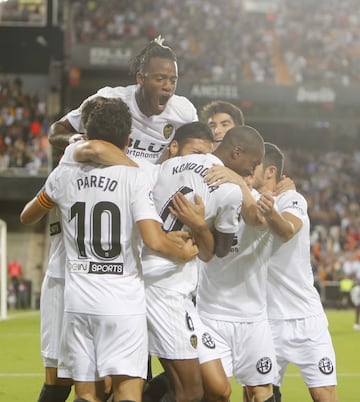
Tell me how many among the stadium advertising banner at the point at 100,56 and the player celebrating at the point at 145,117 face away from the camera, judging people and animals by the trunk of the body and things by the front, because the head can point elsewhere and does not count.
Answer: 0

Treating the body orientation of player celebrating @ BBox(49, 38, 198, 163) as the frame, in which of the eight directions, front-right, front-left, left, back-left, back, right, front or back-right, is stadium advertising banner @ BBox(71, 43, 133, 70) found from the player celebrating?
back-left

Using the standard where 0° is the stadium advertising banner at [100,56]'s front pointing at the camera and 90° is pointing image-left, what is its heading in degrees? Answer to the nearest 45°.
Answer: approximately 0°

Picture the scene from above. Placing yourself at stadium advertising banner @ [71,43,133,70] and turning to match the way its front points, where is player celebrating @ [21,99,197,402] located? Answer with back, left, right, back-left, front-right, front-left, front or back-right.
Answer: front

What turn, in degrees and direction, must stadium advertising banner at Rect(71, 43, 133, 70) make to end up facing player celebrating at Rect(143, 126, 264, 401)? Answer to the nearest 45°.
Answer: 0° — it already faces them

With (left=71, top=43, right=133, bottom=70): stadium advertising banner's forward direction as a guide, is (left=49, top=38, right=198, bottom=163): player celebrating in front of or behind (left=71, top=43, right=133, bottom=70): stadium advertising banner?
in front

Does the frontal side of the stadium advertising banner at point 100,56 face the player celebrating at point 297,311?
yes

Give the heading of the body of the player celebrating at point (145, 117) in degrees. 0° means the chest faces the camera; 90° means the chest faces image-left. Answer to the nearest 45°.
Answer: approximately 315°

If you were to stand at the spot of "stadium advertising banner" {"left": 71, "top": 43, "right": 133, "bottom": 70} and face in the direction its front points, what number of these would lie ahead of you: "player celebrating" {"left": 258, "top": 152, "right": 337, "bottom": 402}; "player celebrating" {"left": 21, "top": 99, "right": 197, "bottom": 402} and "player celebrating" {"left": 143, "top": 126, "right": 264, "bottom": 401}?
3
